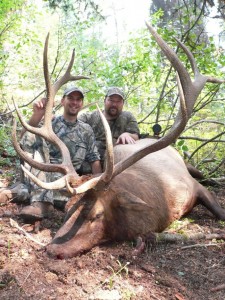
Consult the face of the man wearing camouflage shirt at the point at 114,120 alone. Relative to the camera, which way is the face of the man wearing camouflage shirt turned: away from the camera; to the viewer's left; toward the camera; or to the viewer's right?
toward the camera

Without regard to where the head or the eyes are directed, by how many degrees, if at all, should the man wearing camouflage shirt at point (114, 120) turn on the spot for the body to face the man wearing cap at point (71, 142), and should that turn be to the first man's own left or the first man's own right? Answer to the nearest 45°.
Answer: approximately 45° to the first man's own right

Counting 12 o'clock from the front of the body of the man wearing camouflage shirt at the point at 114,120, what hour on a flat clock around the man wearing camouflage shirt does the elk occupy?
The elk is roughly at 12 o'clock from the man wearing camouflage shirt.

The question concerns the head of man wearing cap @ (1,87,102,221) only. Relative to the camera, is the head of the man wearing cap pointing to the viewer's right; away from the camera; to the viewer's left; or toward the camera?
toward the camera

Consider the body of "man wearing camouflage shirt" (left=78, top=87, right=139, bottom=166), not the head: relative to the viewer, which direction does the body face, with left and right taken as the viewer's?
facing the viewer
